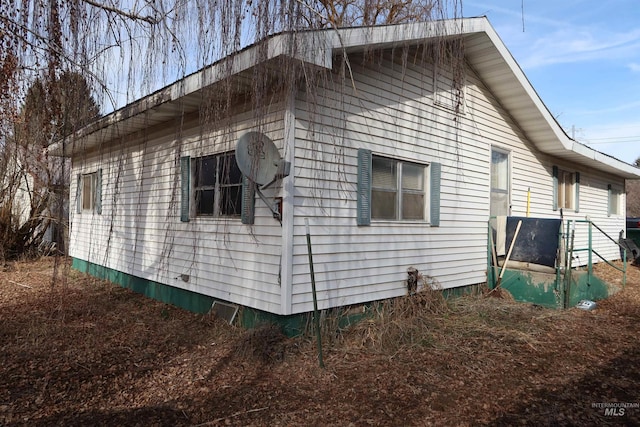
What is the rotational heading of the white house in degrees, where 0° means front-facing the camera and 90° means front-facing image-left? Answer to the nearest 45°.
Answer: approximately 315°

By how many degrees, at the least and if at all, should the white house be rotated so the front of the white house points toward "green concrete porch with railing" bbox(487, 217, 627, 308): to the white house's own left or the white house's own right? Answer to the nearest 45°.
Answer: approximately 45° to the white house's own left
